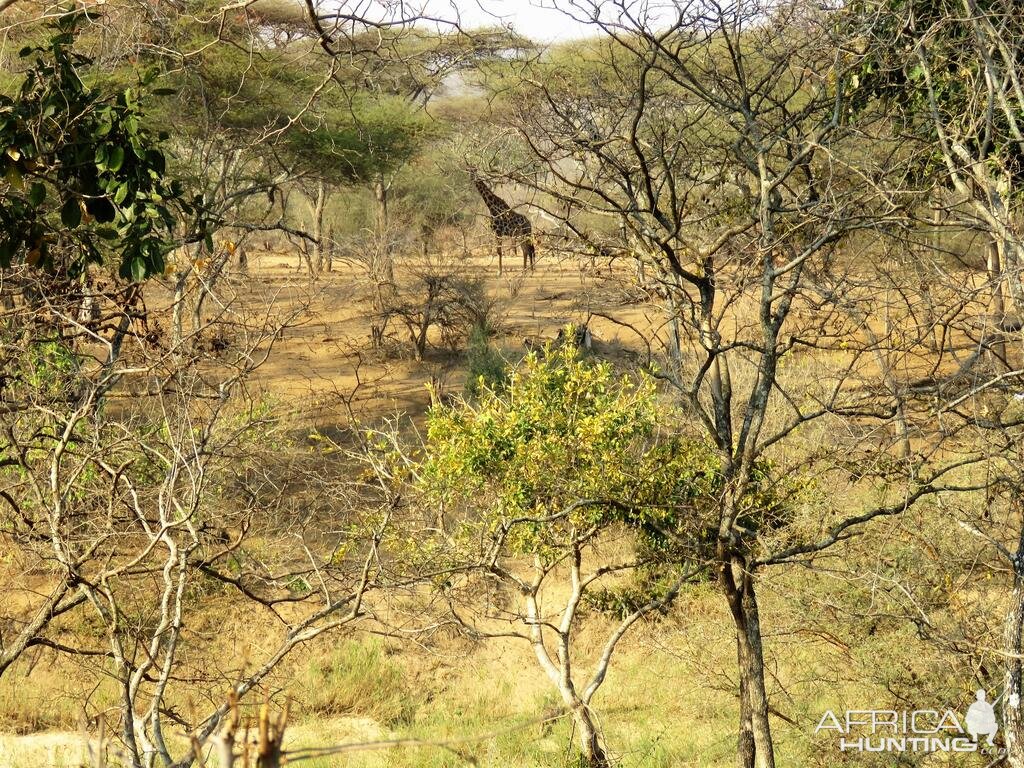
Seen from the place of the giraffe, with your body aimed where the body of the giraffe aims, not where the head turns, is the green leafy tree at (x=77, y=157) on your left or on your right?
on your left

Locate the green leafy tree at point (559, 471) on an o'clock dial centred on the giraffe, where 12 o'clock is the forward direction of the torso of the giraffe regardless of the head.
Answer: The green leafy tree is roughly at 9 o'clock from the giraffe.

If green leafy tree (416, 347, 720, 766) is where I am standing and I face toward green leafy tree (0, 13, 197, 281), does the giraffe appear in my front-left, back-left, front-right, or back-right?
back-right

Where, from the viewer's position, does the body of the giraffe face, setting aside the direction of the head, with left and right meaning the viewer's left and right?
facing to the left of the viewer
